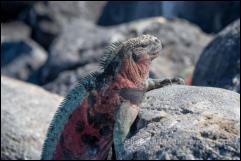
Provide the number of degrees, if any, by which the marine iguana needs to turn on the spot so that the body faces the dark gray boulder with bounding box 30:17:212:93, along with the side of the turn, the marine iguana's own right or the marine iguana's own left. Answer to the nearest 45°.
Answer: approximately 90° to the marine iguana's own left

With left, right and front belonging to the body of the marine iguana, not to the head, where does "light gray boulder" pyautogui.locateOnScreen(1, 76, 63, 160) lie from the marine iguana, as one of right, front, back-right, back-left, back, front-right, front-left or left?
back-left

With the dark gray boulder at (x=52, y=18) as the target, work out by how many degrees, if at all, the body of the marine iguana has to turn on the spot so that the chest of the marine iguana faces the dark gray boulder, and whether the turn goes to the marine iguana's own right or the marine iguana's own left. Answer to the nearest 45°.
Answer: approximately 90° to the marine iguana's own left

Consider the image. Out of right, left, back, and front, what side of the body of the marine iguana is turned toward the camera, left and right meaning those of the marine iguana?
right

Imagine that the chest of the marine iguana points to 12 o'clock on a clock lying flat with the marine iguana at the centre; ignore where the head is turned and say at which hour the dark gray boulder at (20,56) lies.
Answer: The dark gray boulder is roughly at 8 o'clock from the marine iguana.
